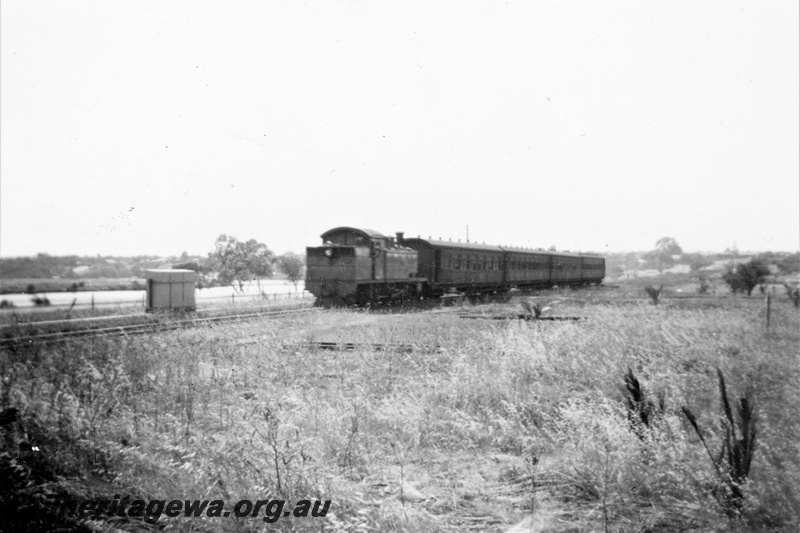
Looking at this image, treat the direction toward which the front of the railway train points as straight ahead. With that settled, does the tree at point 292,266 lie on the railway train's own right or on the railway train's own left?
on the railway train's own right

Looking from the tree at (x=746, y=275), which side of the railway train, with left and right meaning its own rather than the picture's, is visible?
back

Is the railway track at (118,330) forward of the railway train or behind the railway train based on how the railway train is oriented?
forward

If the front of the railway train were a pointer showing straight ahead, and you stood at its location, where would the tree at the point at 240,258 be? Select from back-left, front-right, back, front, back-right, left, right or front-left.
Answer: right

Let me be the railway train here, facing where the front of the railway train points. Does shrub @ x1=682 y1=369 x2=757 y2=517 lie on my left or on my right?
on my left

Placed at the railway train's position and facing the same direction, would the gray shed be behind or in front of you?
in front

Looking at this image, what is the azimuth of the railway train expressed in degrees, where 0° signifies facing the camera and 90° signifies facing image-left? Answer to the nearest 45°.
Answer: approximately 45°
